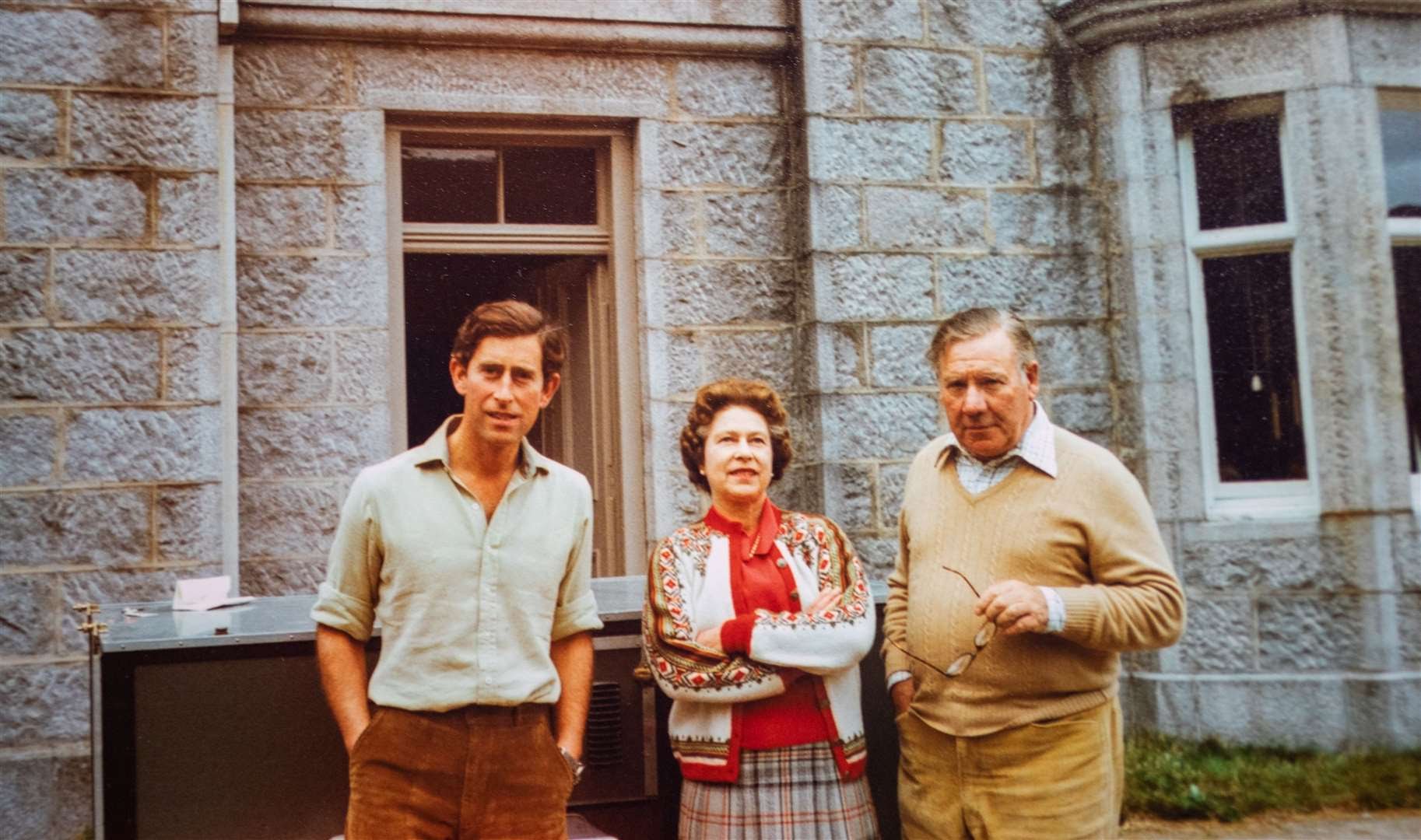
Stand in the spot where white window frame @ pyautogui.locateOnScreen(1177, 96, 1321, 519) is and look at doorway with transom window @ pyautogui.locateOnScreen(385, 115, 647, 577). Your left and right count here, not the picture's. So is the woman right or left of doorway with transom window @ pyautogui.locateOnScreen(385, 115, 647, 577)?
left

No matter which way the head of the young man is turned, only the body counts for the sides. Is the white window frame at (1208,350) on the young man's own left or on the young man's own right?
on the young man's own left

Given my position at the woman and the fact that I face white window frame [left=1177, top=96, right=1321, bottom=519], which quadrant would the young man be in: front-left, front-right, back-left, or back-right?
back-left

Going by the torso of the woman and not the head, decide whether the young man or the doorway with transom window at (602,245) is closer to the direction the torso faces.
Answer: the young man

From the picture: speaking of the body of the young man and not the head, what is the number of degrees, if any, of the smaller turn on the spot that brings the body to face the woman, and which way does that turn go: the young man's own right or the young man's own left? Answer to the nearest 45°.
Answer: approximately 90° to the young man's own left

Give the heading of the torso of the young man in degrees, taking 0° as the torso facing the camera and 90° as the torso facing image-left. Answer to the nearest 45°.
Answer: approximately 0°

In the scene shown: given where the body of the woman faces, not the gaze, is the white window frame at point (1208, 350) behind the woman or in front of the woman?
behind

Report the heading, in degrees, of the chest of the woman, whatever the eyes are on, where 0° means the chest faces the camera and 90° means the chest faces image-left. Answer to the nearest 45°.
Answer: approximately 0°

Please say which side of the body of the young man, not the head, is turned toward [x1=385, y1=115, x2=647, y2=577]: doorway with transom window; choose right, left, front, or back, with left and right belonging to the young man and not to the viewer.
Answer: back

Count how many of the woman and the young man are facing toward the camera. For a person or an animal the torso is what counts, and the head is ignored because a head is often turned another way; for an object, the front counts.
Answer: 2
